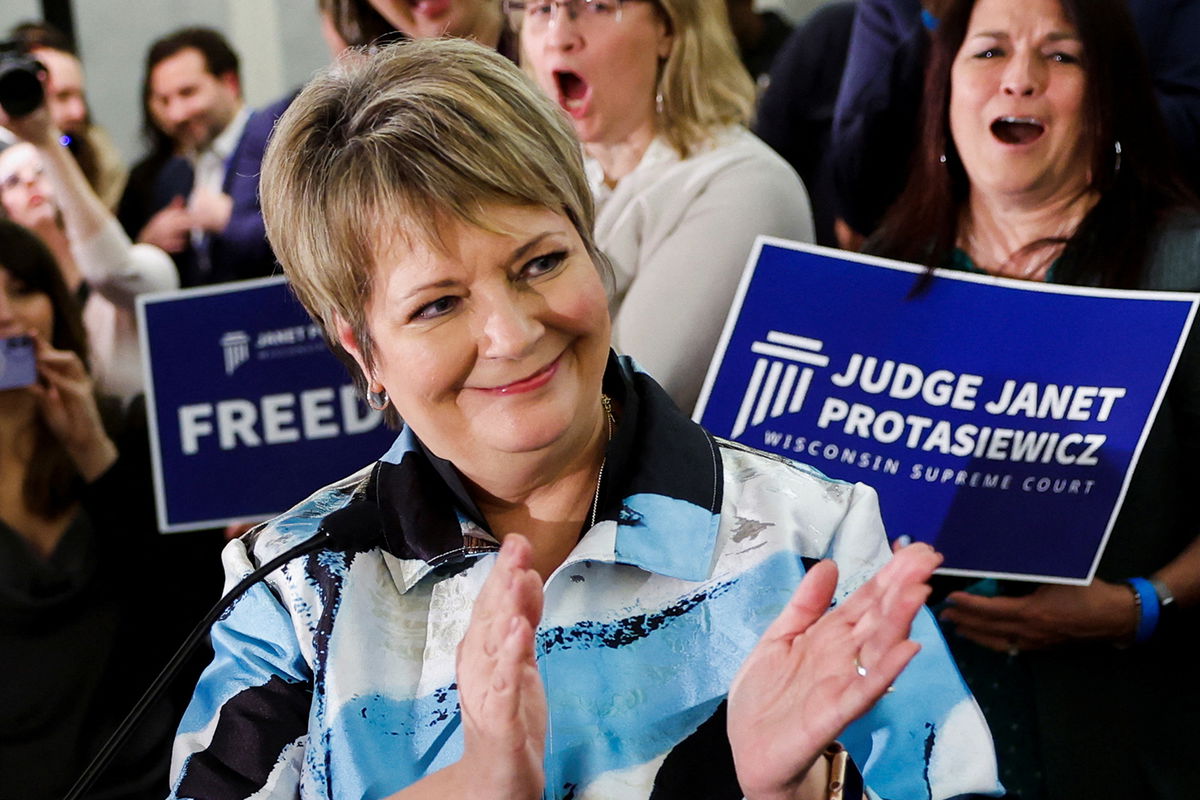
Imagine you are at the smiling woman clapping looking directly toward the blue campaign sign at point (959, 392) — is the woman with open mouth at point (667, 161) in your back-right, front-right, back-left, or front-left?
front-left

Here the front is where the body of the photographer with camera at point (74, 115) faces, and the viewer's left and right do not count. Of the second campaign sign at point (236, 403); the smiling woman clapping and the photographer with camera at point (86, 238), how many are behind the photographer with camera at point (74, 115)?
0

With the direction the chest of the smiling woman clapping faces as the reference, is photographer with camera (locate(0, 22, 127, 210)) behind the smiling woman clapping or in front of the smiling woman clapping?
behind

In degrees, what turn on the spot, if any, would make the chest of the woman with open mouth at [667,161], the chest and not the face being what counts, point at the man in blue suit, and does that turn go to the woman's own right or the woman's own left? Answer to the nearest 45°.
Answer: approximately 90° to the woman's own right

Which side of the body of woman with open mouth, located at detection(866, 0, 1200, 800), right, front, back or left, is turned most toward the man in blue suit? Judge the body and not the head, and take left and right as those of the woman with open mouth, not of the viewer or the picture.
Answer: right

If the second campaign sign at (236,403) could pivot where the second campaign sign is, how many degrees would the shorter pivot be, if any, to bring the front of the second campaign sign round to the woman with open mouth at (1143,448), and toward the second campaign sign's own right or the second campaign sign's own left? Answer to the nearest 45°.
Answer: approximately 45° to the second campaign sign's own left

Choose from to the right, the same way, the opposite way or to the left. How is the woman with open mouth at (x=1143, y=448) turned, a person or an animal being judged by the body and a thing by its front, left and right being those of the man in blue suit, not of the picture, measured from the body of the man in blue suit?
the same way

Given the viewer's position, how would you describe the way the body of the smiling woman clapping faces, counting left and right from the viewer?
facing the viewer

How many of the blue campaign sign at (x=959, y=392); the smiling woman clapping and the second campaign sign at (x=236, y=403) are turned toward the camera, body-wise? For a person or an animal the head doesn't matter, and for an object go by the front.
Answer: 3

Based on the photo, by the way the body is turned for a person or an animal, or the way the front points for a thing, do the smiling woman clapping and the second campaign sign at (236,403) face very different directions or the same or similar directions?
same or similar directions

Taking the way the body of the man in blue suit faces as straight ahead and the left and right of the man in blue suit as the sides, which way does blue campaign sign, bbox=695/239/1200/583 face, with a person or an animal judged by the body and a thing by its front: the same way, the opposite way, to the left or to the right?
the same way

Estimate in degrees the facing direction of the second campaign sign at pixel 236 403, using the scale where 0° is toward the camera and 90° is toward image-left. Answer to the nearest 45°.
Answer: approximately 0°

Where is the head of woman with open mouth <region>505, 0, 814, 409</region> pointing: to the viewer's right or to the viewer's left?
to the viewer's left
